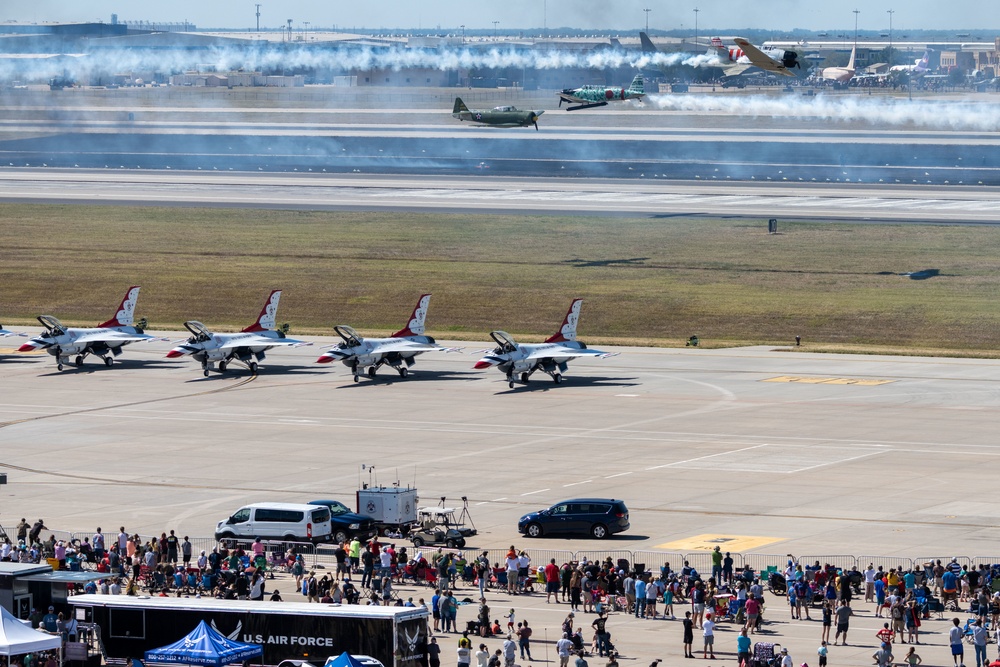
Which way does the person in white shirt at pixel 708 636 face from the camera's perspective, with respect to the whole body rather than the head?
away from the camera

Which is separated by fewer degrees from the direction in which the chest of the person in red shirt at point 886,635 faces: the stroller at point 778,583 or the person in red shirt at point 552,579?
the stroller

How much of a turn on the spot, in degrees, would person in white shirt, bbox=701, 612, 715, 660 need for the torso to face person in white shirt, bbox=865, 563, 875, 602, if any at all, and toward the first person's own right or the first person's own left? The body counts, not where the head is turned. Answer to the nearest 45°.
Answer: approximately 45° to the first person's own right

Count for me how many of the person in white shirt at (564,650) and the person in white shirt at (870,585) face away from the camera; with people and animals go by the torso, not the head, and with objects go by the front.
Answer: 2

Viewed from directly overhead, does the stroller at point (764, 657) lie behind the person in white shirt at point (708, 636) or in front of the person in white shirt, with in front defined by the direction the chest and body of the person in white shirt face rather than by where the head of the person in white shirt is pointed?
behind

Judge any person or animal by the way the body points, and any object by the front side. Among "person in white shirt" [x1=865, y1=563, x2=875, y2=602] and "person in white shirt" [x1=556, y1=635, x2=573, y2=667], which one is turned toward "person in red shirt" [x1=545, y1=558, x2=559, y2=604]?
"person in white shirt" [x1=556, y1=635, x2=573, y2=667]

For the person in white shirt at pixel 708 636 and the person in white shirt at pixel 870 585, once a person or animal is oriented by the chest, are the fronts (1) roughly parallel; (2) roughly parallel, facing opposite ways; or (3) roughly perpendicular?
roughly parallel

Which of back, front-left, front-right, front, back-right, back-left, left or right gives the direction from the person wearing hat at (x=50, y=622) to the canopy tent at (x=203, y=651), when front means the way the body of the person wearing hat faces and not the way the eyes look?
back-right

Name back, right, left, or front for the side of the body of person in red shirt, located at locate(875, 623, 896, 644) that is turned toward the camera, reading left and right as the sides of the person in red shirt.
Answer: back

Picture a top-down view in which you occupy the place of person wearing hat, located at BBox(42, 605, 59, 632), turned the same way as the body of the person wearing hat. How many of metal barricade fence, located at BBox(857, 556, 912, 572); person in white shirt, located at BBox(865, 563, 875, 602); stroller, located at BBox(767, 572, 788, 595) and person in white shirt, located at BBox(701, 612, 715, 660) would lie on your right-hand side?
4

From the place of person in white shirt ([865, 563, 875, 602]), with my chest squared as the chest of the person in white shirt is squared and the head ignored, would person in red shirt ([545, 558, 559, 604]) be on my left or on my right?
on my left

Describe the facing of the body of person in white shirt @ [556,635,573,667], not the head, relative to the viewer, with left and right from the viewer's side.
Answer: facing away from the viewer

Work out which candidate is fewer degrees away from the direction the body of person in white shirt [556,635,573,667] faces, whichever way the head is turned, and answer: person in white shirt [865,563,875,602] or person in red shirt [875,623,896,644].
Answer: the person in white shirt

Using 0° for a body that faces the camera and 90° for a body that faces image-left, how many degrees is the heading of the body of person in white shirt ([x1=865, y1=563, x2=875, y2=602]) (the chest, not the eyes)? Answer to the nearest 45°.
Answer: approximately 180°

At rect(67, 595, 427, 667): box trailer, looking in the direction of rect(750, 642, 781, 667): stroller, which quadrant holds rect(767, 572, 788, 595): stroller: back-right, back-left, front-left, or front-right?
front-left
